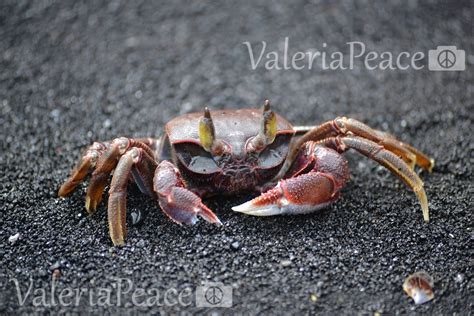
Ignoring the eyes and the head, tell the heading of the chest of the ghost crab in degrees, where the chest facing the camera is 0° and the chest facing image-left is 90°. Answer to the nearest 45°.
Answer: approximately 0°
